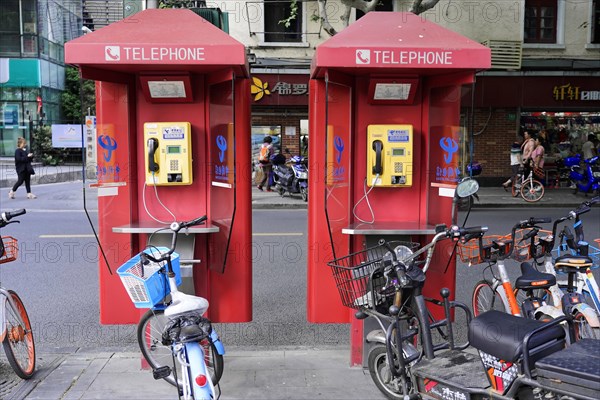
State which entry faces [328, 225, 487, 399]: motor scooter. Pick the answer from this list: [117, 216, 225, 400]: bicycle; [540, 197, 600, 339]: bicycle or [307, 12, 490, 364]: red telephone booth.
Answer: the red telephone booth

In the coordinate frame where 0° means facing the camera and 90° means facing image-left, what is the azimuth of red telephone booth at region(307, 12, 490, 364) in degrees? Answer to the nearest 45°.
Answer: approximately 0°

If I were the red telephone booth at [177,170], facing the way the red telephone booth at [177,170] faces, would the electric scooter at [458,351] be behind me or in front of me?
in front

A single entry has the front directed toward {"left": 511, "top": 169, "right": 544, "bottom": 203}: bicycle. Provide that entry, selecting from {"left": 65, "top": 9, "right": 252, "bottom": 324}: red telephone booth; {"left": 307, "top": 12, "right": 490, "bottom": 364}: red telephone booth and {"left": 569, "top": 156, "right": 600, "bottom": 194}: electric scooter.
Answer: the electric scooter

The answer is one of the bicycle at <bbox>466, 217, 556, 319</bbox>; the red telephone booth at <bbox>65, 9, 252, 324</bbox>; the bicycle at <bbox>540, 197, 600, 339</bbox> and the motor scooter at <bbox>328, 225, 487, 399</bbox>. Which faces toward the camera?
the red telephone booth

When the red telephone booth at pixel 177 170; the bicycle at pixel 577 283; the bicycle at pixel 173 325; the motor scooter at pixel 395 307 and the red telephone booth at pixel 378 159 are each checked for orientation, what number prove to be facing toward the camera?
2

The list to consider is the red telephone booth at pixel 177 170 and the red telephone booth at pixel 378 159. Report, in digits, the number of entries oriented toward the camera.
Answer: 2

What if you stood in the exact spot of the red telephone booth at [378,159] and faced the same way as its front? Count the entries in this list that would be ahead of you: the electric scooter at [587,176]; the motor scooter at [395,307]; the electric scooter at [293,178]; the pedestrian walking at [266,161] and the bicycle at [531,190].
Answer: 1

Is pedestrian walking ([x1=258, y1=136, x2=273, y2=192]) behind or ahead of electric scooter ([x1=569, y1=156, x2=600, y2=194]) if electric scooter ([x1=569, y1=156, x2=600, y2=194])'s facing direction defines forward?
ahead

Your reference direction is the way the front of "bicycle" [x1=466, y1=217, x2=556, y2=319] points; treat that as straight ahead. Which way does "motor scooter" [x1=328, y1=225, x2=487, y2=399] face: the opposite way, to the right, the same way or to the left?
the same way

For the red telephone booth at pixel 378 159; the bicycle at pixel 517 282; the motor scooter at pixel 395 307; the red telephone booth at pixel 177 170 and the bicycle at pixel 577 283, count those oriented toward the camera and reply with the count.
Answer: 2

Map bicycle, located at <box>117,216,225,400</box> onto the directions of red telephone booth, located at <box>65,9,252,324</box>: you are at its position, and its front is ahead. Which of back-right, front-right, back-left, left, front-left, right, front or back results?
front

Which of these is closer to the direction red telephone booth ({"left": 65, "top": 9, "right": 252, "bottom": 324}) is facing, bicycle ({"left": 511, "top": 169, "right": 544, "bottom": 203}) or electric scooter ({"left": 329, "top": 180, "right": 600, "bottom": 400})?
the electric scooter

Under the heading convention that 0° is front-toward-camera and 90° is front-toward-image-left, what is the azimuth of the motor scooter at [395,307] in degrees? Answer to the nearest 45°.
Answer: approximately 135°

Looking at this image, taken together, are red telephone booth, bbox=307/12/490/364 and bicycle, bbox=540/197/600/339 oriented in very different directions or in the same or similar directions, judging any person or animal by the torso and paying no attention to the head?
very different directions

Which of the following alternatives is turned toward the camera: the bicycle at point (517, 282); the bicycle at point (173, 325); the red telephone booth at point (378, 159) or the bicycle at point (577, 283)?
the red telephone booth

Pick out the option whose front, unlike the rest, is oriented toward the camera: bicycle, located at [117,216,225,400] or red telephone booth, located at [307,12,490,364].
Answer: the red telephone booth

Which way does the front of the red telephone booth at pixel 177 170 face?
toward the camera

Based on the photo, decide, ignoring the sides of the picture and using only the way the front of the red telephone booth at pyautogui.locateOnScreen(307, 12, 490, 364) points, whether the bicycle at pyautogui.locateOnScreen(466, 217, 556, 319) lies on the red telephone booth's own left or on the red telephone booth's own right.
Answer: on the red telephone booth's own left
